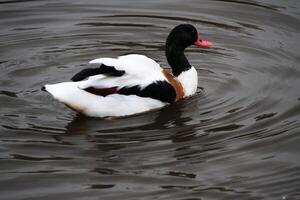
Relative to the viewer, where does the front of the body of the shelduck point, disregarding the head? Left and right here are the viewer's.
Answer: facing to the right of the viewer
